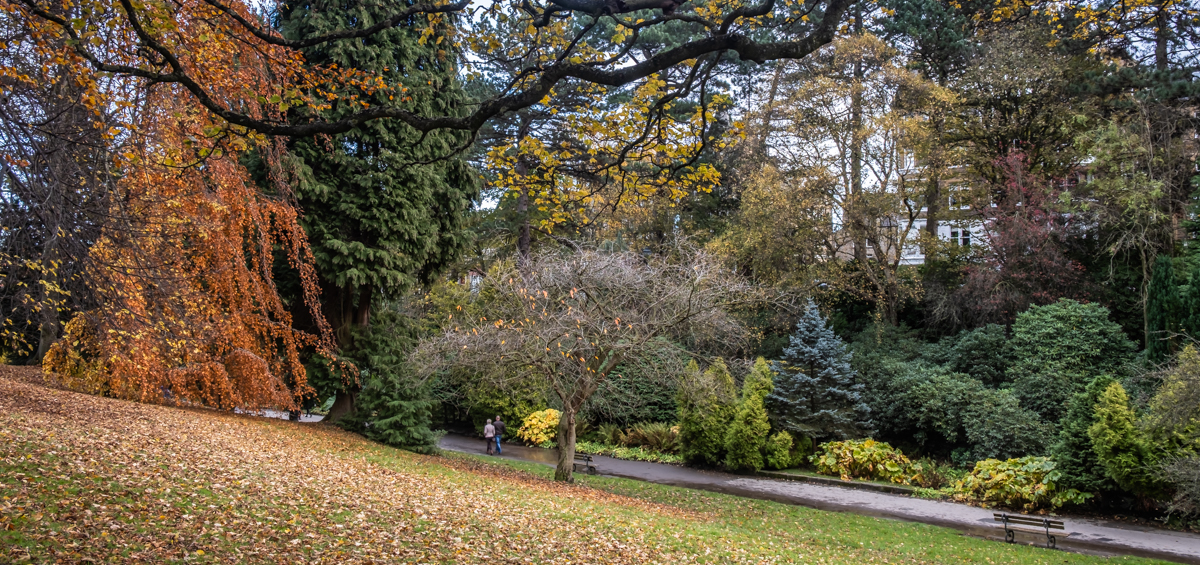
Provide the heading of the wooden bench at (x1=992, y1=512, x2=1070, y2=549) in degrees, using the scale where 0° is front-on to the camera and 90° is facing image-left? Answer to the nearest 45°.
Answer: approximately 225°

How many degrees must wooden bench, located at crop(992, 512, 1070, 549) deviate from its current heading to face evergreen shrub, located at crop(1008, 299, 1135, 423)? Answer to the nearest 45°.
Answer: approximately 45° to its left

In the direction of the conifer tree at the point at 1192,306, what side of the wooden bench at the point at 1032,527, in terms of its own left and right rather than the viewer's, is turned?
front

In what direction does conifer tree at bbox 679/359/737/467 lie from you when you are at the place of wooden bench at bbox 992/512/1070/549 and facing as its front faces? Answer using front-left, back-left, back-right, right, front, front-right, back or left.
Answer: left

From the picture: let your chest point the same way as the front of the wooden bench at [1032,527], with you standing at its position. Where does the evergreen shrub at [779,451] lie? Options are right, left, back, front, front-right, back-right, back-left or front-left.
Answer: left

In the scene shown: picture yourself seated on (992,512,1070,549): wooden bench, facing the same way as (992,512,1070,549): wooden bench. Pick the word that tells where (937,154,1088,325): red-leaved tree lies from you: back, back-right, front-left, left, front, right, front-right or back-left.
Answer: front-left

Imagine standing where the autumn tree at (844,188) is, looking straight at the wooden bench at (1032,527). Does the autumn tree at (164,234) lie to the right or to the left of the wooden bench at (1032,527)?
right

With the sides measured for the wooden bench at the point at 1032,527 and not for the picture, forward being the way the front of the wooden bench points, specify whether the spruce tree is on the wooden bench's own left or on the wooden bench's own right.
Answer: on the wooden bench's own left

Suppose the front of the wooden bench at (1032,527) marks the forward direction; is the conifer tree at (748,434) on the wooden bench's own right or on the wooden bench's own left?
on the wooden bench's own left

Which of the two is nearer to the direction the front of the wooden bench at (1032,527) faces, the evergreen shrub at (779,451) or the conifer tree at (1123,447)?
the conifer tree

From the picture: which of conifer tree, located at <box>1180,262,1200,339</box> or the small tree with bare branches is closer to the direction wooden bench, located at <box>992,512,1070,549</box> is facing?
the conifer tree

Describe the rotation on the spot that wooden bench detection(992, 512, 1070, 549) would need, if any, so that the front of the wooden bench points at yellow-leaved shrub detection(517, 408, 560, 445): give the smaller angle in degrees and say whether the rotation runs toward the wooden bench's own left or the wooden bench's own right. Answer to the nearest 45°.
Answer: approximately 90° to the wooden bench's own left
